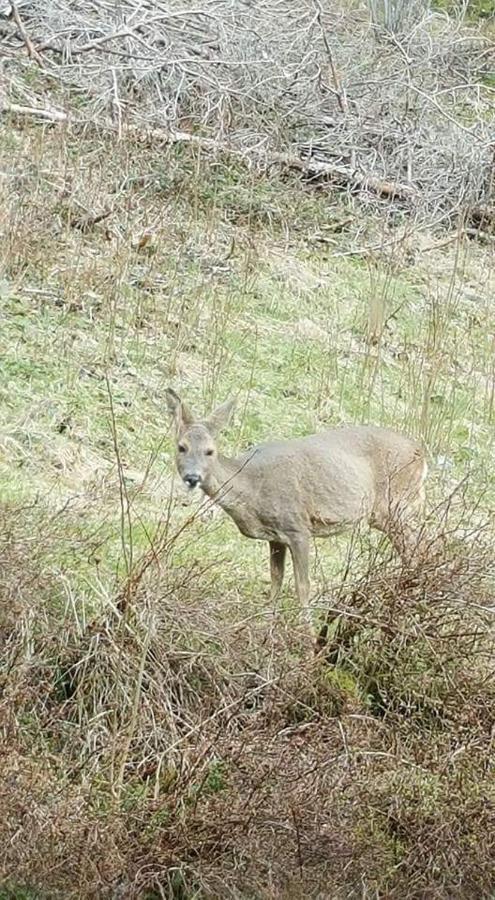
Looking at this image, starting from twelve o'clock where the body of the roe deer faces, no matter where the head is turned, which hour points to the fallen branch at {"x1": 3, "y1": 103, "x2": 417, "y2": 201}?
The fallen branch is roughly at 3 o'clock from the roe deer.

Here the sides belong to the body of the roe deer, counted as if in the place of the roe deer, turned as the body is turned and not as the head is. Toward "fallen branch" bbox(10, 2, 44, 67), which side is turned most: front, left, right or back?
right

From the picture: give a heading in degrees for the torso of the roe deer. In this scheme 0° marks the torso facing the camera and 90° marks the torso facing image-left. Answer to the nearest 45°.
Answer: approximately 90°

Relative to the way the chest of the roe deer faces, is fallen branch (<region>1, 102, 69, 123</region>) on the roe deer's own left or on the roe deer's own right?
on the roe deer's own right
